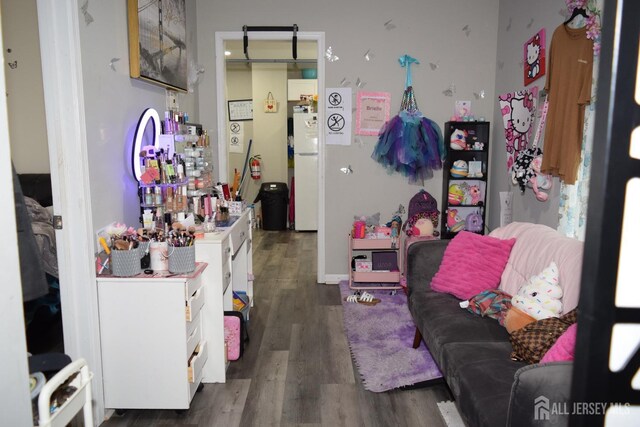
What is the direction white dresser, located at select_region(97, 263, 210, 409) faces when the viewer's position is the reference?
facing to the right of the viewer

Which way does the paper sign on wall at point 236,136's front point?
toward the camera

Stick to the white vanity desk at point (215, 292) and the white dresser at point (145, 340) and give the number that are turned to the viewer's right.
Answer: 2

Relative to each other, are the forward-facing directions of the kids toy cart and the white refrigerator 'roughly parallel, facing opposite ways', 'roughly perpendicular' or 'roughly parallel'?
roughly parallel

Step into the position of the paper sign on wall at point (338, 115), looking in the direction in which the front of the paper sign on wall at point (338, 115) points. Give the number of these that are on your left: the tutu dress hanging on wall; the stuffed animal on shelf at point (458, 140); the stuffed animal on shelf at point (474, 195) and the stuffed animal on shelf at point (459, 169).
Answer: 4

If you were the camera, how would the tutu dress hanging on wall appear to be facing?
facing the viewer

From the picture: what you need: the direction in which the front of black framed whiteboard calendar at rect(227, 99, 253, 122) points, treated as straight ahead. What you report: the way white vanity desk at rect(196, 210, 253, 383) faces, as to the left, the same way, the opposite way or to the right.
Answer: to the left

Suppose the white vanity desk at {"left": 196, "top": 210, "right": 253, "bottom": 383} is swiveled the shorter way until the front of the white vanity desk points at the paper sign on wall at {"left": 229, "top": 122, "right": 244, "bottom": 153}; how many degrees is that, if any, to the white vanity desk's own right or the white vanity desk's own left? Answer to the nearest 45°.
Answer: approximately 90° to the white vanity desk's own left

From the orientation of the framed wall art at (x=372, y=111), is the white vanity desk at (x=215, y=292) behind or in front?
in front

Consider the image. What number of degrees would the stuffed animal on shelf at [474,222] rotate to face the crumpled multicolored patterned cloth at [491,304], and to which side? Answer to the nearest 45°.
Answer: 0° — it already faces it

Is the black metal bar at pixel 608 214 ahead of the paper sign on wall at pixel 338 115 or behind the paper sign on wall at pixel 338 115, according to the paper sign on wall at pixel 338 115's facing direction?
ahead

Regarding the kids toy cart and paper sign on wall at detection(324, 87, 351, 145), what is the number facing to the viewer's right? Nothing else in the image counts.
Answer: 0

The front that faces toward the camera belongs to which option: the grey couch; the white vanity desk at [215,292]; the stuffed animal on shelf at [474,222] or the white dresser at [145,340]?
the stuffed animal on shelf

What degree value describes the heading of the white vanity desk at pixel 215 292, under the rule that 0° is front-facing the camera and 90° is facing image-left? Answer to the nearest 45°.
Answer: approximately 270°

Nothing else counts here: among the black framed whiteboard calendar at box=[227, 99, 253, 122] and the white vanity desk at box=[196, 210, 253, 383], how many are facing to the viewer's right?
1

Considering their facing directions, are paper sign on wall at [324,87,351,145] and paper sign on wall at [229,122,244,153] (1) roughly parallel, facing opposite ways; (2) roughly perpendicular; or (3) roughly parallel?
roughly parallel

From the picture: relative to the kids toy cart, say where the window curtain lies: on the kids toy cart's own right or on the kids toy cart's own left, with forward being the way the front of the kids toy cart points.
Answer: on the kids toy cart's own left

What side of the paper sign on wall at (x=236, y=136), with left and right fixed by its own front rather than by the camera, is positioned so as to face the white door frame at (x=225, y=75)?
front
